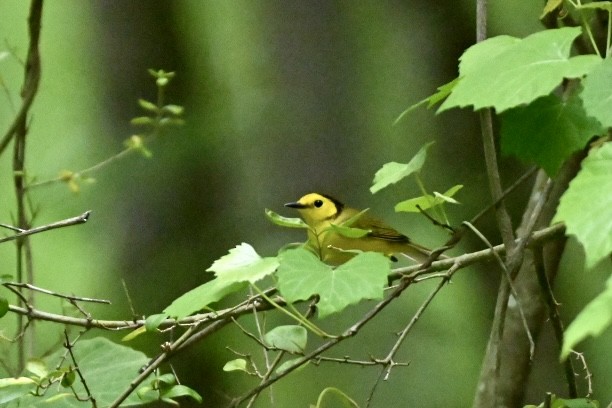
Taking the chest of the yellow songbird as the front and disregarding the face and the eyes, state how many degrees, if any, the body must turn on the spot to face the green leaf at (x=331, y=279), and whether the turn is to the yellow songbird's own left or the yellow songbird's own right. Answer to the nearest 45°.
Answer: approximately 90° to the yellow songbird's own left

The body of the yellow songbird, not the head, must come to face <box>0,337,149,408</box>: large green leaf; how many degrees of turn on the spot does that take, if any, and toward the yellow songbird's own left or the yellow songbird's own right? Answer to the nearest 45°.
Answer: approximately 45° to the yellow songbird's own left

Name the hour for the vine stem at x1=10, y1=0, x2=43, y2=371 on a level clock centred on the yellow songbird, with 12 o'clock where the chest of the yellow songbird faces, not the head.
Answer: The vine stem is roughly at 11 o'clock from the yellow songbird.

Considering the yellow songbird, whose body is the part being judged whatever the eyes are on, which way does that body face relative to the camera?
to the viewer's left
